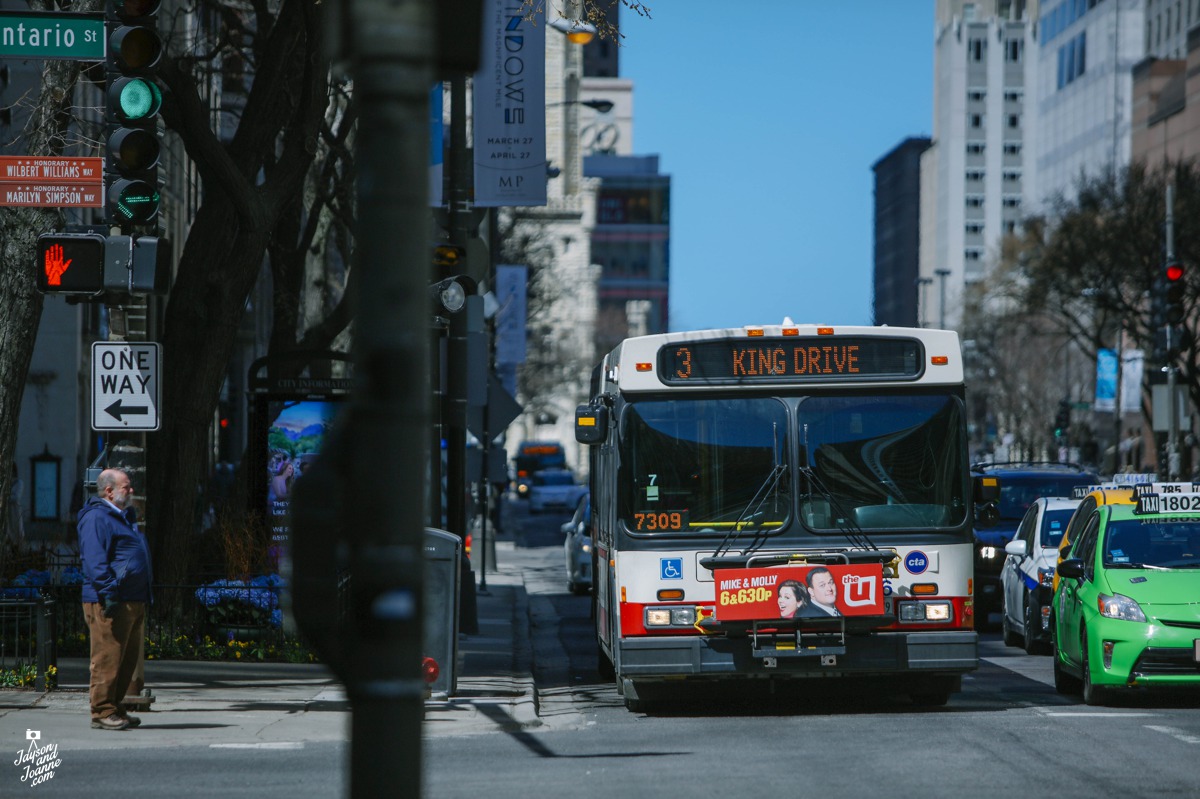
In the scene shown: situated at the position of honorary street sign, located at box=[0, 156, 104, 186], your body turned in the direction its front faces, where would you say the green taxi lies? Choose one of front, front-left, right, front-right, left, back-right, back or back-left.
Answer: left

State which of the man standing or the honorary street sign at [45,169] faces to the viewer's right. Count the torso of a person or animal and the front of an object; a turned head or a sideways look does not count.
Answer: the man standing

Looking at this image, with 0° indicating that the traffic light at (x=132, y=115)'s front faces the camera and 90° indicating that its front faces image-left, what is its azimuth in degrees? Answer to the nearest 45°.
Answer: approximately 315°

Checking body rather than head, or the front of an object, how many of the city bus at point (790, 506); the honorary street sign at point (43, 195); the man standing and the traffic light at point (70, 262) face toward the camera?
3

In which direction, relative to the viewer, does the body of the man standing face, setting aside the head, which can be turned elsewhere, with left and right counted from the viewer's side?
facing to the right of the viewer

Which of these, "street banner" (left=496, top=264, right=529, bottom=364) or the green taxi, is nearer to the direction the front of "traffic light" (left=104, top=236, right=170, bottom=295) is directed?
the green taxi

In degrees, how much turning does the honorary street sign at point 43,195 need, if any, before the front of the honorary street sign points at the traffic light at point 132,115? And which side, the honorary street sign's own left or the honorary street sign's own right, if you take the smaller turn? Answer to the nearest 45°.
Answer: approximately 45° to the honorary street sign's own left

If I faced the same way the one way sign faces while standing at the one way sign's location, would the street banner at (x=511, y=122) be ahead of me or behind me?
behind

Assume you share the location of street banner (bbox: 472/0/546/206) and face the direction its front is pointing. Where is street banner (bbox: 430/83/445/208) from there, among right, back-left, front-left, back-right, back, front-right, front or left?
right

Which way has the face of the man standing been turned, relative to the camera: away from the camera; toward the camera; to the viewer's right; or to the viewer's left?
to the viewer's right
